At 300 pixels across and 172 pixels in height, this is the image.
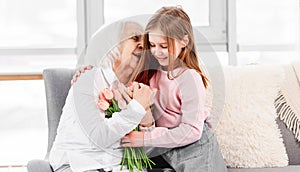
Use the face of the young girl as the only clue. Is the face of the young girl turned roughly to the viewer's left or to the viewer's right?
to the viewer's left

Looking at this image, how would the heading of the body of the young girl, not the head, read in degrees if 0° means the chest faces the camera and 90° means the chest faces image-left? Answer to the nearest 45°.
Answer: approximately 45°

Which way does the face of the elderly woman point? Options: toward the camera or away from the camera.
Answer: toward the camera

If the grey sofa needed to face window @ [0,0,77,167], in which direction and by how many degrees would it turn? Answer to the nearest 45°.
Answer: approximately 180°

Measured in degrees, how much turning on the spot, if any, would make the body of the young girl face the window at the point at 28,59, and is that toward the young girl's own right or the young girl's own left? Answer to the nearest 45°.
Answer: approximately 90° to the young girl's own right

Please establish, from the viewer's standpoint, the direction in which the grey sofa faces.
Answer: facing the viewer
